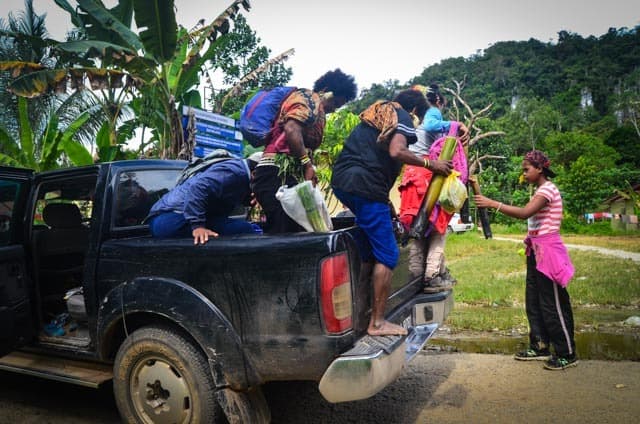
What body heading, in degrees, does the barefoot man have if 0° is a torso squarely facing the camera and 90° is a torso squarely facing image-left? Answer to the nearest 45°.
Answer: approximately 270°

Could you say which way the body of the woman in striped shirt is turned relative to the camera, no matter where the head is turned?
to the viewer's left

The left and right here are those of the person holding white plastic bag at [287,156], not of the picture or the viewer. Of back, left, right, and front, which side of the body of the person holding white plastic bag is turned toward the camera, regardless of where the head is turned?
right

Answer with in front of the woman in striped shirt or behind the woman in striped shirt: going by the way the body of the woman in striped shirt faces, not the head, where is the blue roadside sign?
in front

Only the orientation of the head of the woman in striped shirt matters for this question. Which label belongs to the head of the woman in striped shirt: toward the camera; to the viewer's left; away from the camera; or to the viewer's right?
to the viewer's left

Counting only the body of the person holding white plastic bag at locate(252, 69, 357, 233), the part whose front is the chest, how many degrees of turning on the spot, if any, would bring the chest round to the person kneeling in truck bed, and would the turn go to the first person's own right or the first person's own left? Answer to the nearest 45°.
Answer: approximately 180°
